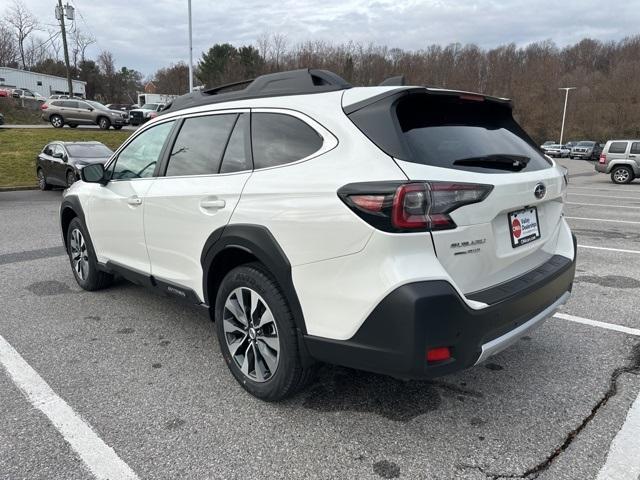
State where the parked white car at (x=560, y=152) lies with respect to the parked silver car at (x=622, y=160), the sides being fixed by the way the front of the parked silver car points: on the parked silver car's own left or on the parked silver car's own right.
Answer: on the parked silver car's own left

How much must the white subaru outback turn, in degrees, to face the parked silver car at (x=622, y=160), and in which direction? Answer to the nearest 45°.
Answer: approximately 90° to its right

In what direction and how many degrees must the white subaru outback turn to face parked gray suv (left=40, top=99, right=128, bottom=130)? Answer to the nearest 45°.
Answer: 0° — it already faces it

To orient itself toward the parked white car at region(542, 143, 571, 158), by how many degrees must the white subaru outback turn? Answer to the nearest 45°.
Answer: approximately 90° to its right

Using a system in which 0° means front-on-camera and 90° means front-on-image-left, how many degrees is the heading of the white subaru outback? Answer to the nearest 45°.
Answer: approximately 135°

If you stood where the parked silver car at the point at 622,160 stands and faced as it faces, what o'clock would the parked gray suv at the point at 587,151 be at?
The parked gray suv is roughly at 9 o'clock from the parked silver car.
